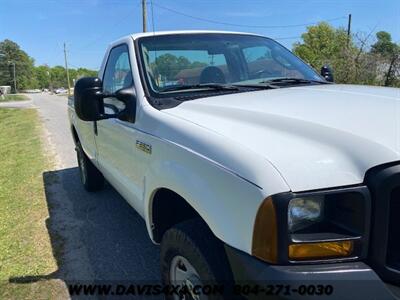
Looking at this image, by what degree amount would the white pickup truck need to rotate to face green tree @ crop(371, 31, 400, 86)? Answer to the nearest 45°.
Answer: approximately 135° to its left

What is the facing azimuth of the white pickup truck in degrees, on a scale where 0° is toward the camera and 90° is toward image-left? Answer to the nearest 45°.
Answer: approximately 315°
